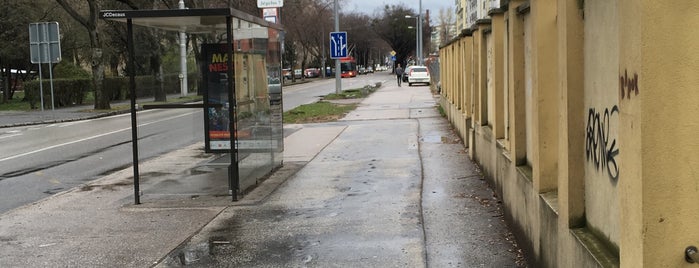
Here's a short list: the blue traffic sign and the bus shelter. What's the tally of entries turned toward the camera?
1

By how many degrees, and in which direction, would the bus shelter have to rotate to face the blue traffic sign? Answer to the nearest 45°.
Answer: approximately 90° to its right

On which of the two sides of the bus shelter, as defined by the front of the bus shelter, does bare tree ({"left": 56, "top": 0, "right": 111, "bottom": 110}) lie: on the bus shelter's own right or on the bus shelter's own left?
on the bus shelter's own right

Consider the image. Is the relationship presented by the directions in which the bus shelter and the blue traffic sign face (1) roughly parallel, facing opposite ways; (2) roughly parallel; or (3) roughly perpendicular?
roughly perpendicular

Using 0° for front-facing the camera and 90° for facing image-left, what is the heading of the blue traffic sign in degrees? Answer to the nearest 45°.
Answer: approximately 0°

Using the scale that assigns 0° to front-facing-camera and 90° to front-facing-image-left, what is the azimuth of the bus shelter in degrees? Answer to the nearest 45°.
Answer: approximately 90°

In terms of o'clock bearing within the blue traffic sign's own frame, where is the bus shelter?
The bus shelter is roughly at 12 o'clock from the blue traffic sign.
